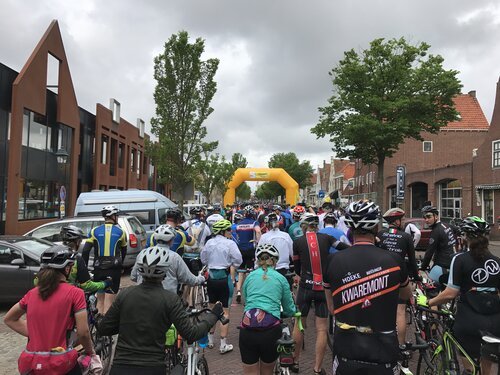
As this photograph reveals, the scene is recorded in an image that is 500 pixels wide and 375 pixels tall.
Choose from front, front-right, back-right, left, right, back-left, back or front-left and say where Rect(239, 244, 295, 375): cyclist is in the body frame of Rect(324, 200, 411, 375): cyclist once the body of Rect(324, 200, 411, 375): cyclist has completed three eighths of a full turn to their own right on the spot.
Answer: back

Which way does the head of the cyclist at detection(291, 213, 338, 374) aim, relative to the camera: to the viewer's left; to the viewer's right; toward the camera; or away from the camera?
away from the camera

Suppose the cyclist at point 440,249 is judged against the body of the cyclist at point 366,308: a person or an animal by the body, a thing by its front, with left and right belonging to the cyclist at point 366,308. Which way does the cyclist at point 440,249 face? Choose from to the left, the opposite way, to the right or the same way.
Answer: to the left

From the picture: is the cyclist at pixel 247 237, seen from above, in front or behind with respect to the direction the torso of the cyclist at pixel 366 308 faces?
in front

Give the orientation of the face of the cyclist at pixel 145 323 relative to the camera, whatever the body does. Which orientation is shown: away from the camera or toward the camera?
away from the camera

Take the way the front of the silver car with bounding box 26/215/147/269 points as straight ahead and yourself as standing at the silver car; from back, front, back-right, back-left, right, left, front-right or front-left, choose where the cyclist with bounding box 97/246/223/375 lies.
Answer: back-left

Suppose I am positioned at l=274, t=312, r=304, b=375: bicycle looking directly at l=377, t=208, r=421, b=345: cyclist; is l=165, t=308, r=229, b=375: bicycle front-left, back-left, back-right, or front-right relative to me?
back-left

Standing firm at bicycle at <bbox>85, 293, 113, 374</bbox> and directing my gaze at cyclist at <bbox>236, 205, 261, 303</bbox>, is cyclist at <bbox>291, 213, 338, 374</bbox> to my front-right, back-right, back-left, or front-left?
front-right

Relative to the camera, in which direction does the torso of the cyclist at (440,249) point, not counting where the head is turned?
to the viewer's left

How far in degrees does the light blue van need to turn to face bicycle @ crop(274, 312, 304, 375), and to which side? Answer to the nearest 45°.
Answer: approximately 90° to its right

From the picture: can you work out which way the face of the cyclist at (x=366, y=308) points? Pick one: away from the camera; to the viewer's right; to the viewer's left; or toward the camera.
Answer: away from the camera

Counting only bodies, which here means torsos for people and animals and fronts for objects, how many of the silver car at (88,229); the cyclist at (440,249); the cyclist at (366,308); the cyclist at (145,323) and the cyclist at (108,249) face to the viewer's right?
0

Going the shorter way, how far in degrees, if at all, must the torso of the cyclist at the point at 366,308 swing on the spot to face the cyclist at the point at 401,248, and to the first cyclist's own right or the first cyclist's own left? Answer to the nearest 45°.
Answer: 0° — they already face them

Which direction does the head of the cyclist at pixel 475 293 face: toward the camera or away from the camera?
away from the camera

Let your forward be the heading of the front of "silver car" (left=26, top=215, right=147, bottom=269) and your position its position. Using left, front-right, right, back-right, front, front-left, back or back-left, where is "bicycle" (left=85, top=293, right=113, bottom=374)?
back-left
